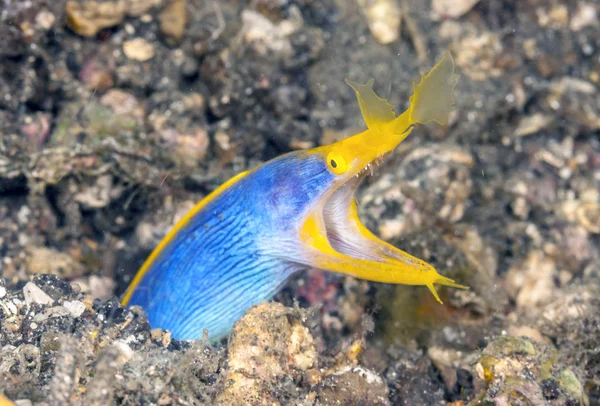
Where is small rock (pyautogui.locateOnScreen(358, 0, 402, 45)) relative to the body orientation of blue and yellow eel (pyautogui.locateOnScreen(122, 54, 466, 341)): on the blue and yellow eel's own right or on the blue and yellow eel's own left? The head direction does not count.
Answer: on the blue and yellow eel's own left

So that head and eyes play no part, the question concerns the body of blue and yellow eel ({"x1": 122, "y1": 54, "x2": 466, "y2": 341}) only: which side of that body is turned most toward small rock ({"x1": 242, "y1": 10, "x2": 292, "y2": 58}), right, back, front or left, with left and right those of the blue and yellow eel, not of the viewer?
left

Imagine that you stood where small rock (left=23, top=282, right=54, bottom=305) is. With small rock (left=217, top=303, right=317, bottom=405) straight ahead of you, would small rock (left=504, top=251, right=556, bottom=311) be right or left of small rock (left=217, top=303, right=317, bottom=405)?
left

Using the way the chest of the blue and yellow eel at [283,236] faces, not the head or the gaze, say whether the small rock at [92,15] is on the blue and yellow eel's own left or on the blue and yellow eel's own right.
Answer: on the blue and yellow eel's own left

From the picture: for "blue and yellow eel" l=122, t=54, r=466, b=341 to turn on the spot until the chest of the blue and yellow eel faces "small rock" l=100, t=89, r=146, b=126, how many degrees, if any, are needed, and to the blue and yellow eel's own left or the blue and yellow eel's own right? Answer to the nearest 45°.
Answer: approximately 135° to the blue and yellow eel's own left

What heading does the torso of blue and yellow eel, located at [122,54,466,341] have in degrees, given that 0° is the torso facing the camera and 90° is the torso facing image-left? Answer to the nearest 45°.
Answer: approximately 270°

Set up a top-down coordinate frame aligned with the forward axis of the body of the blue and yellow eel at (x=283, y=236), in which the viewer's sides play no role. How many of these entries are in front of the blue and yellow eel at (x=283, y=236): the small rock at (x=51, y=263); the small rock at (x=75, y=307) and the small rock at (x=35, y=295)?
0

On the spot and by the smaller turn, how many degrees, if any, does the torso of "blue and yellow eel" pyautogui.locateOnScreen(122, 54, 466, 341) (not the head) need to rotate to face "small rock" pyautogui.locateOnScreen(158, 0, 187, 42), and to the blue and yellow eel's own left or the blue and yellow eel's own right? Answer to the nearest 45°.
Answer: approximately 90° to the blue and yellow eel's own left

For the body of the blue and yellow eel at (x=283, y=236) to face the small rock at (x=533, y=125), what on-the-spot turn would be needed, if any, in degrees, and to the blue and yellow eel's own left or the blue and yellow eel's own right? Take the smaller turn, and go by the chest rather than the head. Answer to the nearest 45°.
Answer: approximately 45° to the blue and yellow eel's own left

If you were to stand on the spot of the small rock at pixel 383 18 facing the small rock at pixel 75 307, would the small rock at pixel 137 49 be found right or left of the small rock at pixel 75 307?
right

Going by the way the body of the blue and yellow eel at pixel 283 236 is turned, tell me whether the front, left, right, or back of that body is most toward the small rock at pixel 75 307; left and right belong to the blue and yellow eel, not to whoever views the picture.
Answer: back
